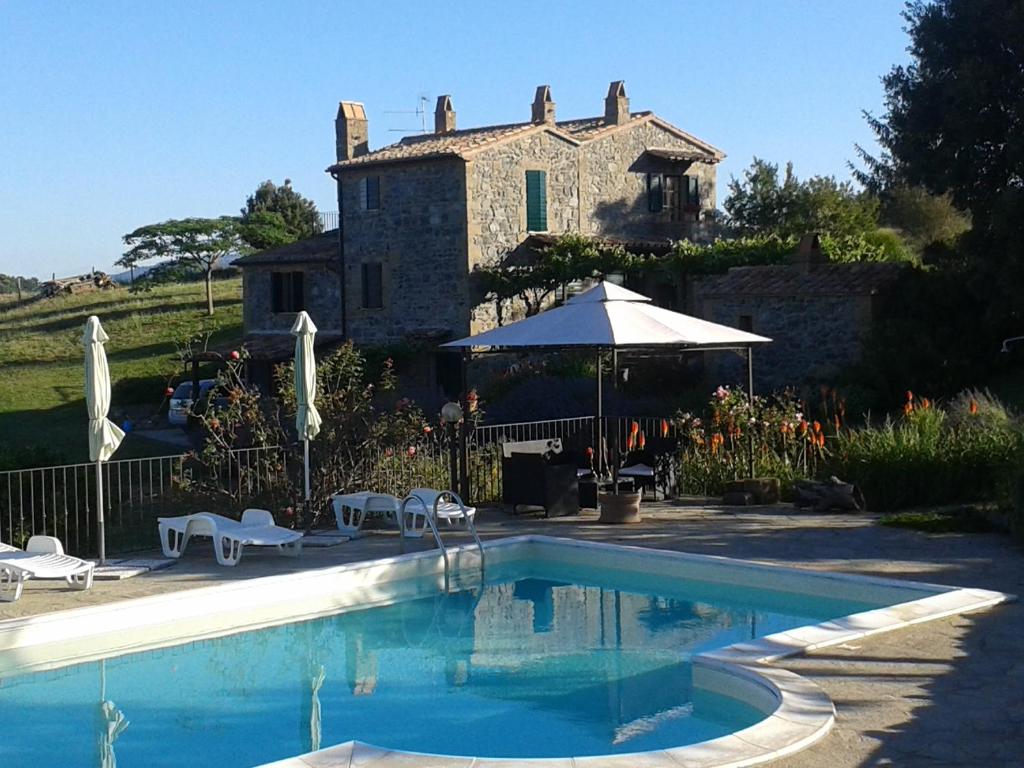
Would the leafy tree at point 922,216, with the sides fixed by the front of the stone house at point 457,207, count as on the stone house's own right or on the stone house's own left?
on the stone house's own left

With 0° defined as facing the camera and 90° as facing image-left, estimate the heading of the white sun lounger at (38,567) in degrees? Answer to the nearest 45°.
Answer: approximately 315°

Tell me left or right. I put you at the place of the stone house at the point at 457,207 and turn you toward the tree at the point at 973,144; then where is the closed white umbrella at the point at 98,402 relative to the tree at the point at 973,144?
right

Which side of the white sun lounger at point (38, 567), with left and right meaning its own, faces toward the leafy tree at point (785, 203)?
left

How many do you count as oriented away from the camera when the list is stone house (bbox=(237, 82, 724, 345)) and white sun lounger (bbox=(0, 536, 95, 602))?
0

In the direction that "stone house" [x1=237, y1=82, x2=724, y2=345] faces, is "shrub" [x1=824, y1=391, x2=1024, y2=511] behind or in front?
in front

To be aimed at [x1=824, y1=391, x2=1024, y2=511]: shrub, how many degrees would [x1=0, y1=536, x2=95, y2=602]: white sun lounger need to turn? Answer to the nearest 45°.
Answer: approximately 45° to its left

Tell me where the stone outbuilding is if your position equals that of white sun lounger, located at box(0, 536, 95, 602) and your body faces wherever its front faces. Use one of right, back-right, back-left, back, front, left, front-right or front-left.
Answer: left
